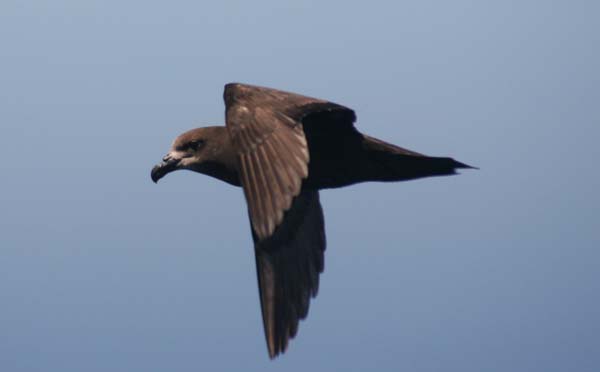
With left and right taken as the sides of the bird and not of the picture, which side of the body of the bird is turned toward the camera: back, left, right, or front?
left
